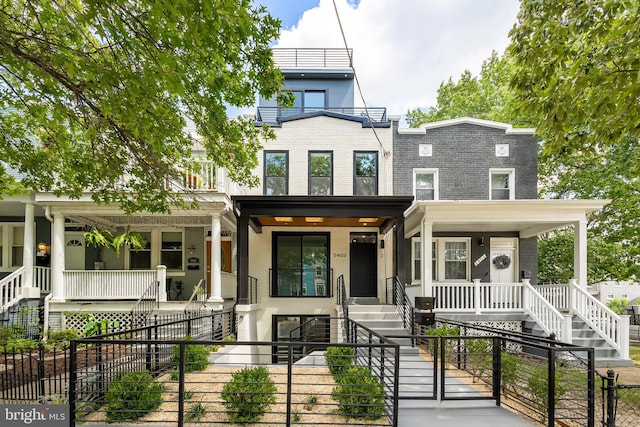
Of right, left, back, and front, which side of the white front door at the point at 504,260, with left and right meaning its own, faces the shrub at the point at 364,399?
front

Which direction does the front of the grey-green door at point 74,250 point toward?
toward the camera

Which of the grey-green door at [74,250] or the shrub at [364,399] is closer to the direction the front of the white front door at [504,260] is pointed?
the shrub

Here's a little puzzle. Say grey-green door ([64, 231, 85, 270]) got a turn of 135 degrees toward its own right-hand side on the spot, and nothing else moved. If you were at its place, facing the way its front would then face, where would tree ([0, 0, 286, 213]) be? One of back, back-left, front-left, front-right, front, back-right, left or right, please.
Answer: back-left

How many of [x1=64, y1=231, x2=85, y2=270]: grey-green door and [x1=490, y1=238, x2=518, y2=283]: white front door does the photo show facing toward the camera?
2

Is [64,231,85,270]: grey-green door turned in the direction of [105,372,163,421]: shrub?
yes

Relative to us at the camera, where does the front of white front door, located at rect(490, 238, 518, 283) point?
facing the viewer

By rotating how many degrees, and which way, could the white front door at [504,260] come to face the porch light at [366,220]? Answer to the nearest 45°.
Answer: approximately 45° to its right
